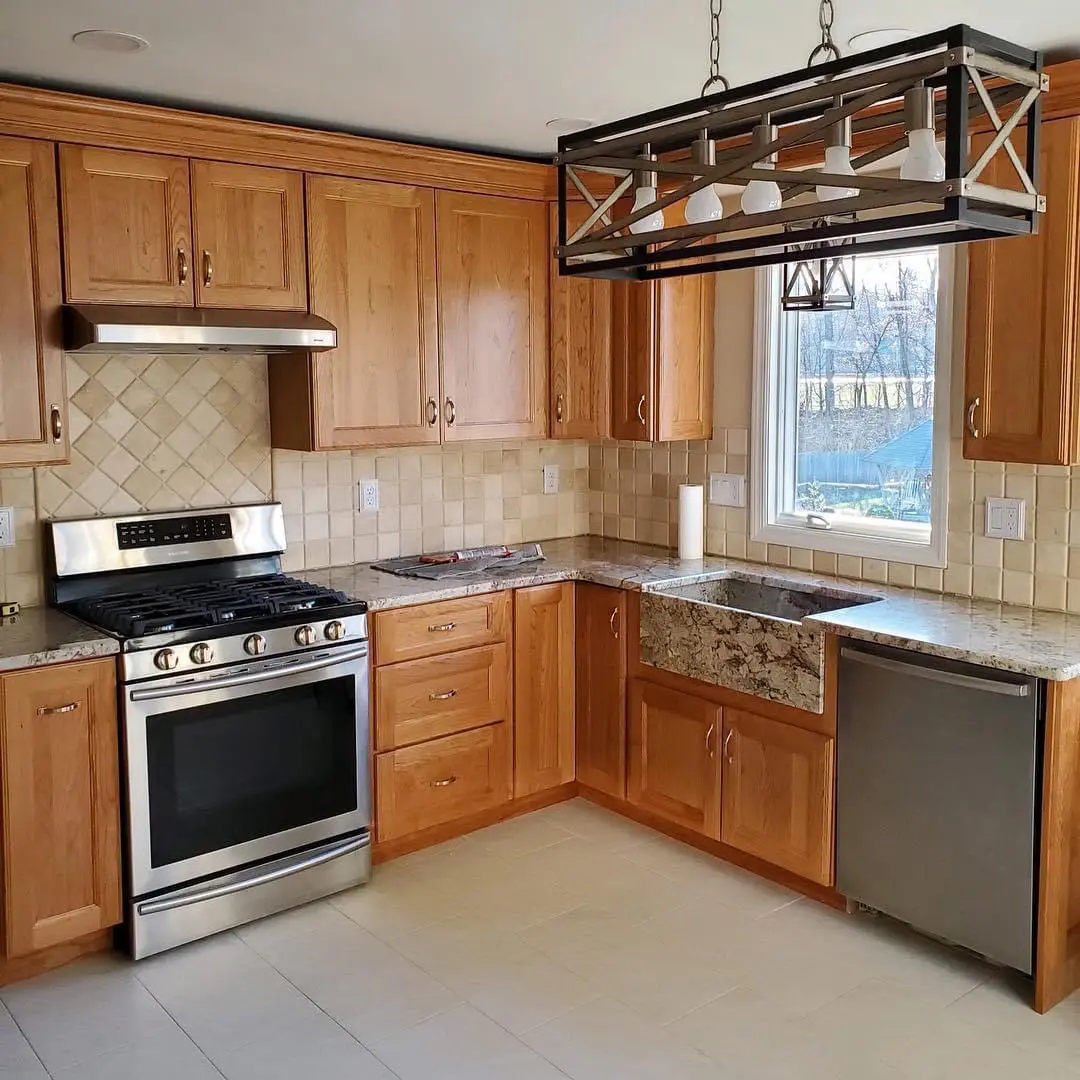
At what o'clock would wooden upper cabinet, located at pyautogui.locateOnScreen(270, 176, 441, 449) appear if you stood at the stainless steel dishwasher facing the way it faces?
The wooden upper cabinet is roughly at 2 o'clock from the stainless steel dishwasher.

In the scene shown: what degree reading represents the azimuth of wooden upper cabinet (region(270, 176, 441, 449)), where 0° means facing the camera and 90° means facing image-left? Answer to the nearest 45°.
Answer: approximately 315°

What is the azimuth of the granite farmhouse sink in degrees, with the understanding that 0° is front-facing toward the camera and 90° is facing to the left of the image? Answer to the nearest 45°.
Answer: approximately 45°

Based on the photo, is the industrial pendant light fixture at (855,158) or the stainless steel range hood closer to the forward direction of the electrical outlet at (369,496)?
the industrial pendant light fixture
